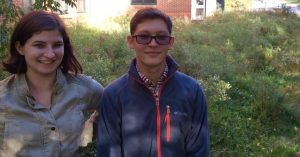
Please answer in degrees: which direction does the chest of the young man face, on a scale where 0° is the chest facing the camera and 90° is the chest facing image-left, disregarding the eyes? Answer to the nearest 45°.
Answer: approximately 0°

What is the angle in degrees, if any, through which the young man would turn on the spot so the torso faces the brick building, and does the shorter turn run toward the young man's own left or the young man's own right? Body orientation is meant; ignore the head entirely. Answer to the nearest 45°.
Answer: approximately 180°

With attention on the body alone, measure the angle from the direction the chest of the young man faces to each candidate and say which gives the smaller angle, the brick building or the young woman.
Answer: the young woman

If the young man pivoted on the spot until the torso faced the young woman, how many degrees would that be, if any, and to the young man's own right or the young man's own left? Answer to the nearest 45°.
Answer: approximately 90° to the young man's own right
